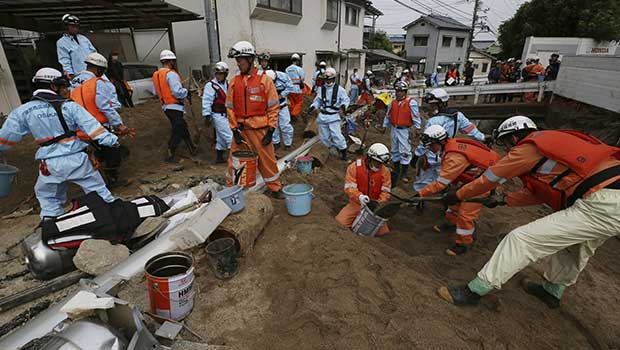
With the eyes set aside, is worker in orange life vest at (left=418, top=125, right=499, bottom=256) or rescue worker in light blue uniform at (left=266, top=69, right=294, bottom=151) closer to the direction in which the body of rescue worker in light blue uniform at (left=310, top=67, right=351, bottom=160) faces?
the worker in orange life vest

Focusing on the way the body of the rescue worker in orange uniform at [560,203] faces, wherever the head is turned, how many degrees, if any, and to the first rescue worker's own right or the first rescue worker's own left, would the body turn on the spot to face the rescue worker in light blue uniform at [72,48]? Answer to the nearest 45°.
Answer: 0° — they already face them

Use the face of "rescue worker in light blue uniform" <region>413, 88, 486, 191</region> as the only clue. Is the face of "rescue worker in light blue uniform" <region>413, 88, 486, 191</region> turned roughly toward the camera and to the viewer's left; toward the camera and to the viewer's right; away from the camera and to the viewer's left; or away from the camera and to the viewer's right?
toward the camera and to the viewer's left

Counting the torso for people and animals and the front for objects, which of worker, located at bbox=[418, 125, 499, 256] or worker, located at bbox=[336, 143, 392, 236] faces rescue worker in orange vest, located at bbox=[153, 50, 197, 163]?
worker, located at bbox=[418, 125, 499, 256]

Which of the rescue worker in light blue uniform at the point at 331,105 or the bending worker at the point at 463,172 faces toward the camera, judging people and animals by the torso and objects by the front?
the rescue worker in light blue uniform

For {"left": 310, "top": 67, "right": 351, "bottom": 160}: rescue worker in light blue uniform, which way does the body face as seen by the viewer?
toward the camera

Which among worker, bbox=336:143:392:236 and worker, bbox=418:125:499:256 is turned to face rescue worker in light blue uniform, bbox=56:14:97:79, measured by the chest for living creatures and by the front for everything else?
worker, bbox=418:125:499:256

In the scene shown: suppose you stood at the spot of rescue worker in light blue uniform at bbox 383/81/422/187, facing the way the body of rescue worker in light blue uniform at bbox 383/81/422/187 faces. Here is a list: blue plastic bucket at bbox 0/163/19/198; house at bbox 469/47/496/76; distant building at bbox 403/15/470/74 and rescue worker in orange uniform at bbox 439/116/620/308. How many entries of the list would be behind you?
2

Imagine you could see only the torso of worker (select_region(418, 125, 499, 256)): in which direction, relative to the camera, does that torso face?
to the viewer's left

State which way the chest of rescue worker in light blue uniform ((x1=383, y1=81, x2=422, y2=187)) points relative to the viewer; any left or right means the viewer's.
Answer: facing the viewer

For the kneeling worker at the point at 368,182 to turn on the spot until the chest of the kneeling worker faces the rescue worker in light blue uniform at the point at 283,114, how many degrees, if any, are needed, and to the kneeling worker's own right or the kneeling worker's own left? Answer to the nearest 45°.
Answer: approximately 135° to the kneeling worker's own right

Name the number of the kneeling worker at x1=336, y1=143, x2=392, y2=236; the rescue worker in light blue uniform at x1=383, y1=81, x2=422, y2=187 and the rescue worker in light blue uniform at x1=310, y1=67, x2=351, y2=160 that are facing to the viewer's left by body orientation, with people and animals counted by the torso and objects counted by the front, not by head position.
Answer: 0

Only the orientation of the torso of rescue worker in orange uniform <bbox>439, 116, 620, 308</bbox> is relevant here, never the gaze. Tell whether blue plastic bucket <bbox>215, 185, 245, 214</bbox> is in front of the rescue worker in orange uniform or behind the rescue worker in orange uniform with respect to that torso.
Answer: in front

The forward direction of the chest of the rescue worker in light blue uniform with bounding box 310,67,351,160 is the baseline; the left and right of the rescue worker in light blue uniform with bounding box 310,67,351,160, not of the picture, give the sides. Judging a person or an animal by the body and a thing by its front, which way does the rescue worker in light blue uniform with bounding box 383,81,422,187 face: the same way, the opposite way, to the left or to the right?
the same way

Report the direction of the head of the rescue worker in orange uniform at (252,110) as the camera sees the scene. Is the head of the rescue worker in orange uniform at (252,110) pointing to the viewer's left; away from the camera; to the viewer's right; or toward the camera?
toward the camera

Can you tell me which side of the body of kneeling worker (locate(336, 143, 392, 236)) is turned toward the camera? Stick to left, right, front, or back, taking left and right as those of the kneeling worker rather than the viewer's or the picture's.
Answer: front

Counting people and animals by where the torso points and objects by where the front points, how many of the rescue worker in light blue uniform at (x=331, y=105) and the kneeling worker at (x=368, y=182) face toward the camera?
2

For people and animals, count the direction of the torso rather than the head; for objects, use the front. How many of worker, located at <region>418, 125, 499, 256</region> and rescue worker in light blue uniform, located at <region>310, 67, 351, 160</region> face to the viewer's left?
1

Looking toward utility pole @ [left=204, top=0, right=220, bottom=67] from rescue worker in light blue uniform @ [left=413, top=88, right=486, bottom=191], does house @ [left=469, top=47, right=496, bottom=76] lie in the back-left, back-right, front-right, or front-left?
front-right
